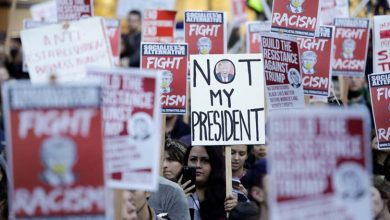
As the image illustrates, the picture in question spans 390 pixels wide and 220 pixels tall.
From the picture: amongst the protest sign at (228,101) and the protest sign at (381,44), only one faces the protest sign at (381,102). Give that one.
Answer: the protest sign at (381,44)

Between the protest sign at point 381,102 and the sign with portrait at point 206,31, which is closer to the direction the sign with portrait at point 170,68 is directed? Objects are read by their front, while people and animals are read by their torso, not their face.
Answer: the protest sign

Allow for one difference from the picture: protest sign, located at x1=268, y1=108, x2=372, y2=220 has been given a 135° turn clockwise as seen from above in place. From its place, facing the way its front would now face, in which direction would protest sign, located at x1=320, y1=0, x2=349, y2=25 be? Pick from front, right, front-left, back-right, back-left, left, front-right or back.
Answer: front-right

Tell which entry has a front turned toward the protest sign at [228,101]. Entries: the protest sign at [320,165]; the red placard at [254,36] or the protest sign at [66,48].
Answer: the red placard

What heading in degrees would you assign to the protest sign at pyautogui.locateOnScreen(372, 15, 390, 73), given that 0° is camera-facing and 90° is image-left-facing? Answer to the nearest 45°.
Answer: approximately 0°

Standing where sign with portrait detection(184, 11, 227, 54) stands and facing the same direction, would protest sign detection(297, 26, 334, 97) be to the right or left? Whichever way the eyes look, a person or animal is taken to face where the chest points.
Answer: on its left

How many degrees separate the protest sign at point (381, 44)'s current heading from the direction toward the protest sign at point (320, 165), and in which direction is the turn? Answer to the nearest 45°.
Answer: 0° — it already faces it

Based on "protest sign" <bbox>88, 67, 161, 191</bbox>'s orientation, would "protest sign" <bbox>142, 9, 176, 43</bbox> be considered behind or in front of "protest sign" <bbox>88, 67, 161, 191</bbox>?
behind

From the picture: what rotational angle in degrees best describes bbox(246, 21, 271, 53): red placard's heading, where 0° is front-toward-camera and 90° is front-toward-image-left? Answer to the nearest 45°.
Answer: approximately 0°

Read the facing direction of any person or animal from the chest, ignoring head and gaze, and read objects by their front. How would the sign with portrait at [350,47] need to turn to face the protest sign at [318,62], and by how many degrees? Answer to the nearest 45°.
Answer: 0° — it already faces it
